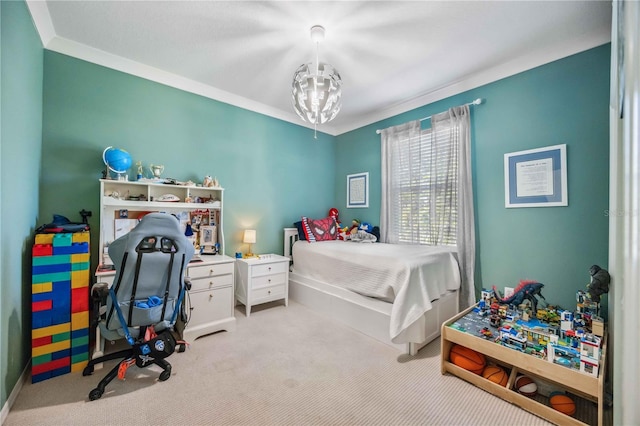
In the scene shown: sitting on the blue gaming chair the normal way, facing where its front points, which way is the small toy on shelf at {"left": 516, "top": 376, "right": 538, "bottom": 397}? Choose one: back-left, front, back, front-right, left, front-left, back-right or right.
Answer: back-right

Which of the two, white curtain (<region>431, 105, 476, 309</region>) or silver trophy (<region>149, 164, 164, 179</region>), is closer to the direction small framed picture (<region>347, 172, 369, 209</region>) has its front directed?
the silver trophy

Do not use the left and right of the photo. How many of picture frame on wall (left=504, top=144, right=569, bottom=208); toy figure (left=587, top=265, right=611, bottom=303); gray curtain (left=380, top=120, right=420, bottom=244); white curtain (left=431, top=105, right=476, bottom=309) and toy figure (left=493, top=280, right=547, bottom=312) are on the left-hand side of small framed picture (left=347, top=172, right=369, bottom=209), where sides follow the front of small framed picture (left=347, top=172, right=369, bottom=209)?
5

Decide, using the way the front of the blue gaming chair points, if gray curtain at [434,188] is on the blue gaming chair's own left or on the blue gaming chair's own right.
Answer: on the blue gaming chair's own right

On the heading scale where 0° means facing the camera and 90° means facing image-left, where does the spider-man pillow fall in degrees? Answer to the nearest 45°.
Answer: approximately 315°

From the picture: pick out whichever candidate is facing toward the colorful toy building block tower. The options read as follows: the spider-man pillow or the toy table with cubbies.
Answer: the toy table with cubbies

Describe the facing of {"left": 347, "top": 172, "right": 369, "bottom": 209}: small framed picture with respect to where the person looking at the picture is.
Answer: facing the viewer and to the left of the viewer

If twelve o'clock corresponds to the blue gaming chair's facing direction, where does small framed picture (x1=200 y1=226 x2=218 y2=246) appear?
The small framed picture is roughly at 1 o'clock from the blue gaming chair.

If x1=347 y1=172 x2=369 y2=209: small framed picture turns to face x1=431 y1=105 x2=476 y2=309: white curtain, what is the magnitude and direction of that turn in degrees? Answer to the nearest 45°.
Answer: approximately 90° to its left

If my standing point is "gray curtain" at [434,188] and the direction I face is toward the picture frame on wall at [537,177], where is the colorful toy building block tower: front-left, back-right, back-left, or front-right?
back-right

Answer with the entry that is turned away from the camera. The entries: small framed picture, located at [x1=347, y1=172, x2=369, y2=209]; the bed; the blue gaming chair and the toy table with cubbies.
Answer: the blue gaming chair

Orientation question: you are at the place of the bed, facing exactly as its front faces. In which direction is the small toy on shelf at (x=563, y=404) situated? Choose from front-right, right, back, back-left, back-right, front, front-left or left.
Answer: front

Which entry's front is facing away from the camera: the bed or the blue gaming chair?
the blue gaming chair

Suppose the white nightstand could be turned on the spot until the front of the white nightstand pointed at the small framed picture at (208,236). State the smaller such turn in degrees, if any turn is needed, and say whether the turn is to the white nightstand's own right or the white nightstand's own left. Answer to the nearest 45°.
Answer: approximately 135° to the white nightstand's own right

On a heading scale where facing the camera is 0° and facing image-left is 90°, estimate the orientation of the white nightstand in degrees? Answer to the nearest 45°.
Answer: approximately 315°

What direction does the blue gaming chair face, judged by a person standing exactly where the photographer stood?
facing away from the viewer

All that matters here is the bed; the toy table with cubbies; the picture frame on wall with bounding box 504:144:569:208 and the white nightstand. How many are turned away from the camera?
0

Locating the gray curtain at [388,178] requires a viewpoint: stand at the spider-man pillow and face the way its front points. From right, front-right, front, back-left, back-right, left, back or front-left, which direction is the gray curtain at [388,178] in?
front-left
